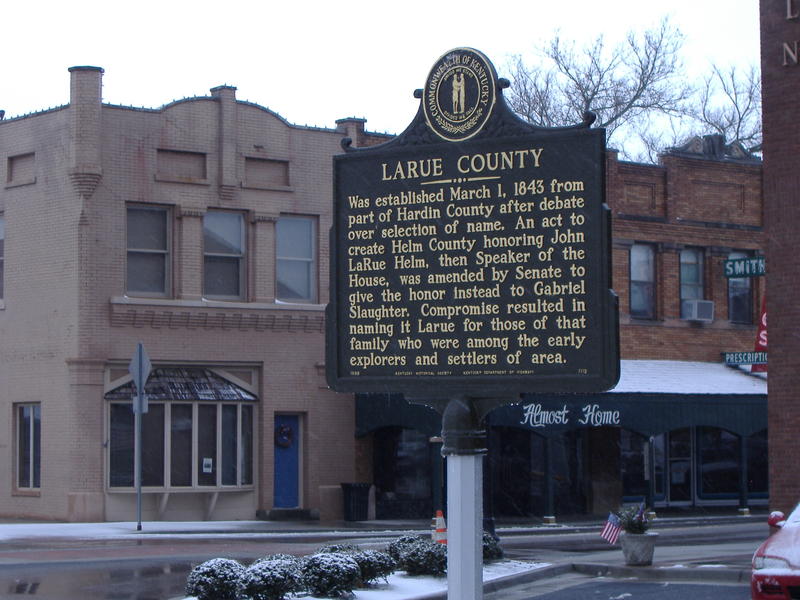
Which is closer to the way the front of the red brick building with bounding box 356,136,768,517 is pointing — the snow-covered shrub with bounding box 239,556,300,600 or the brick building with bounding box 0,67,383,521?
the snow-covered shrub

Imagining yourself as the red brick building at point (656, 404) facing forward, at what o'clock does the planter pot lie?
The planter pot is roughly at 12 o'clock from the red brick building.

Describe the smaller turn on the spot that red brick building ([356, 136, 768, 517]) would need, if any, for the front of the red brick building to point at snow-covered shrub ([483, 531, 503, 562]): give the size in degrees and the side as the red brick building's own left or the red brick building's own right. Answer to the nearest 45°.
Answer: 0° — it already faces it

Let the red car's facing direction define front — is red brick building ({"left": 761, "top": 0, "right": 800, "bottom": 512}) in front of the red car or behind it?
behind

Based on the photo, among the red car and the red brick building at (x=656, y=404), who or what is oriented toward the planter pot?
the red brick building

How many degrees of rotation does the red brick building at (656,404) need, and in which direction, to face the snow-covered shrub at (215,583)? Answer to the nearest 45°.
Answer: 0° — it already faces it

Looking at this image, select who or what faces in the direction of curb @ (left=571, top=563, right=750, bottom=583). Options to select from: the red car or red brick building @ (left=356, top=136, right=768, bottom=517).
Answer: the red brick building

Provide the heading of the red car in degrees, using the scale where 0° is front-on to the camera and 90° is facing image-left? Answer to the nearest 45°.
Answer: approximately 45°
